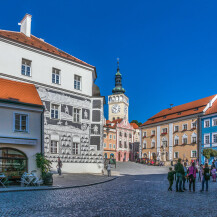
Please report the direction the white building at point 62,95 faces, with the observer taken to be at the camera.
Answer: facing the viewer and to the right of the viewer

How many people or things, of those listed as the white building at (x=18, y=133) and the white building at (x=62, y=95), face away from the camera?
0

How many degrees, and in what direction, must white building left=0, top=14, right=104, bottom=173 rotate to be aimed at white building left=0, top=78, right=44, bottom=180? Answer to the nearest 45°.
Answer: approximately 45° to its right

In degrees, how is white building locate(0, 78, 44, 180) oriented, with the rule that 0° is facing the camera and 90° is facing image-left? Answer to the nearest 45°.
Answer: approximately 315°

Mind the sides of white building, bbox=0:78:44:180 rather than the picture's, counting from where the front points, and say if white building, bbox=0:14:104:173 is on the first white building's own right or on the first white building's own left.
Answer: on the first white building's own left

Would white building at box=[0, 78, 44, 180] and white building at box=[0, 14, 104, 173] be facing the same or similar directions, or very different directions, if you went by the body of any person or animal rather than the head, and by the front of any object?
same or similar directions
